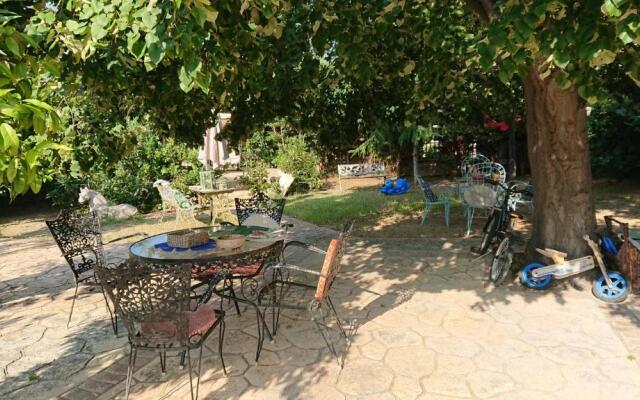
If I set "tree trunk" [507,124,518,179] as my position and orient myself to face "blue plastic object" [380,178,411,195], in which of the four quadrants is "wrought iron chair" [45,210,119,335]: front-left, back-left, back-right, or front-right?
front-left

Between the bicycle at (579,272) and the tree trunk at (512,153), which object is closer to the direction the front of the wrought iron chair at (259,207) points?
the bicycle

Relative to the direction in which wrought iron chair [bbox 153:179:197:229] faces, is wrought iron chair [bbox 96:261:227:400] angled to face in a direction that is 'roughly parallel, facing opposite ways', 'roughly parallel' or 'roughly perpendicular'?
roughly perpendicular

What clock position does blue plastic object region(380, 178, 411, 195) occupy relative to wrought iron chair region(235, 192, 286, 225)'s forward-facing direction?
The blue plastic object is roughly at 7 o'clock from the wrought iron chair.

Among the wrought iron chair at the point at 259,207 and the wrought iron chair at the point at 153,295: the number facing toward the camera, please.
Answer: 1

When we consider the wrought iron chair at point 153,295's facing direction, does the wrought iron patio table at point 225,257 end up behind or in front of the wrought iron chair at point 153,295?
in front

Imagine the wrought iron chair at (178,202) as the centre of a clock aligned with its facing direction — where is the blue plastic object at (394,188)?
The blue plastic object is roughly at 10 o'clock from the wrought iron chair.

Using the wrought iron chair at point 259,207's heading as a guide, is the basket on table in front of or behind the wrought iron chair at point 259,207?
in front

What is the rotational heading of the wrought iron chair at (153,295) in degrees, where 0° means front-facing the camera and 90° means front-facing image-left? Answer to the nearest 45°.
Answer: approximately 225°

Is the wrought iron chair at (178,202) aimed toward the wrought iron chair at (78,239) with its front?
no

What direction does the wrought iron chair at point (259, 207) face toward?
toward the camera

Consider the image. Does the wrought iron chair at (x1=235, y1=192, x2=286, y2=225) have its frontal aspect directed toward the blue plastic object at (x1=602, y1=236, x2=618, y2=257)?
no

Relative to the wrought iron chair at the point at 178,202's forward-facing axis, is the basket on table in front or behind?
in front

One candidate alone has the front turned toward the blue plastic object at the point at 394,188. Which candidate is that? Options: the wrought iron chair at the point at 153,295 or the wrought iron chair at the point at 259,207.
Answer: the wrought iron chair at the point at 153,295

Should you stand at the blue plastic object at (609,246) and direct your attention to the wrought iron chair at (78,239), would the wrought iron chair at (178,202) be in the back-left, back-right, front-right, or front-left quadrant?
front-right

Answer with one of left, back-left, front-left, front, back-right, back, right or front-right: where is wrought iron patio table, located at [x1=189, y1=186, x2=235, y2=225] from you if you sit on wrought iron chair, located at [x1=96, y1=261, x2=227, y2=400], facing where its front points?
front-left

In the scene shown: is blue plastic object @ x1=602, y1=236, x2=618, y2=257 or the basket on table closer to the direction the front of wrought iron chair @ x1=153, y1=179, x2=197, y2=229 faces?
the blue plastic object

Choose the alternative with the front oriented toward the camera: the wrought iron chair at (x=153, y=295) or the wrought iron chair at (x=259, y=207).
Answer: the wrought iron chair at (x=259, y=207)

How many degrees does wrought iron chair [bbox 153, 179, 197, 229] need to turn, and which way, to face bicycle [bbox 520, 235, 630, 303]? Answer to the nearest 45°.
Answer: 0° — it already faces it

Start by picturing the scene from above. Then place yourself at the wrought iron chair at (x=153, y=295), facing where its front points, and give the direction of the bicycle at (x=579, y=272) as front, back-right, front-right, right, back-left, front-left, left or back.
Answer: front-right

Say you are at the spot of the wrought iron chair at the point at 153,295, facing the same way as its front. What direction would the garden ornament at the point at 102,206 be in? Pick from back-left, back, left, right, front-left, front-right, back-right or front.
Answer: front-left
